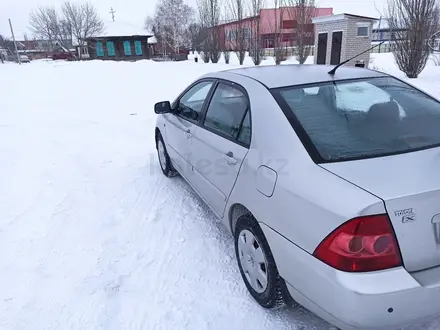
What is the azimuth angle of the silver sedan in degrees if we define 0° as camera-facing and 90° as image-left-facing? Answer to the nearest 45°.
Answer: approximately 135°

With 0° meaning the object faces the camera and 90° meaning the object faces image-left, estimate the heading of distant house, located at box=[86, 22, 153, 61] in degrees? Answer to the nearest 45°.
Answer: approximately 0°

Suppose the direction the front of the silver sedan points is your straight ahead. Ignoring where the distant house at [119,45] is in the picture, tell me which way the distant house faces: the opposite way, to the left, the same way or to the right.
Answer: the opposite way

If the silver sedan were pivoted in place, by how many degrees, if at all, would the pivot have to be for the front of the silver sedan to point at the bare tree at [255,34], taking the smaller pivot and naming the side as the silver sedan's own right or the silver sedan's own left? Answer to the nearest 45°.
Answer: approximately 45° to the silver sedan's own right

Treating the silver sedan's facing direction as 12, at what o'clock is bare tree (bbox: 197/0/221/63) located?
The bare tree is roughly at 1 o'clock from the silver sedan.

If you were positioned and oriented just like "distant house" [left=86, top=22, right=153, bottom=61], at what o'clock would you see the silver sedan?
The silver sedan is roughly at 12 o'clock from the distant house.

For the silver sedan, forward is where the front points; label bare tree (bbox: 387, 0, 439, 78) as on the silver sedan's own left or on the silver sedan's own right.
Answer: on the silver sedan's own right

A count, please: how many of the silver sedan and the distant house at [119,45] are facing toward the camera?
1
